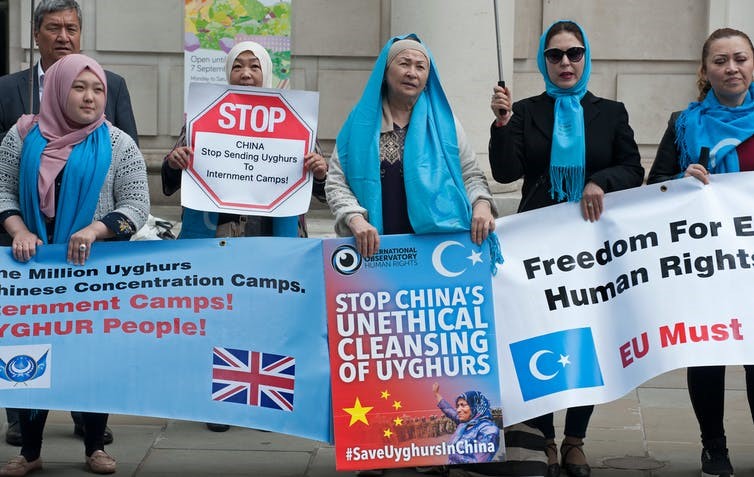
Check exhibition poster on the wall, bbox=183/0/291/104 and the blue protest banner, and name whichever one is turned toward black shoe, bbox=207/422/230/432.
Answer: the exhibition poster on the wall

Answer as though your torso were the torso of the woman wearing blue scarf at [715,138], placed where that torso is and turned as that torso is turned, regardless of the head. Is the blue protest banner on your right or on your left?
on your right

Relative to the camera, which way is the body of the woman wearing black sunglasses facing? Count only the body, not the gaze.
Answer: toward the camera

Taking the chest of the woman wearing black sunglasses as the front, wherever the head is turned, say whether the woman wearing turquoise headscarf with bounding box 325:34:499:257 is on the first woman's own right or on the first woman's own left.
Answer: on the first woman's own right

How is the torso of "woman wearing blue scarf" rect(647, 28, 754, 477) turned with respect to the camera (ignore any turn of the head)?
toward the camera

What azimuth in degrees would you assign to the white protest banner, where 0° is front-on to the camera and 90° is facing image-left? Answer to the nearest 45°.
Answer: approximately 0°

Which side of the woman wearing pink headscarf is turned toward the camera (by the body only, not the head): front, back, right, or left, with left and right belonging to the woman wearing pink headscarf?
front

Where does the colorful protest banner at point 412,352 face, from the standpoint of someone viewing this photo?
facing the viewer

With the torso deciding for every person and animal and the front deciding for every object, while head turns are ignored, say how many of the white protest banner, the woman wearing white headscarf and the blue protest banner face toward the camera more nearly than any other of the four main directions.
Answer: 3
